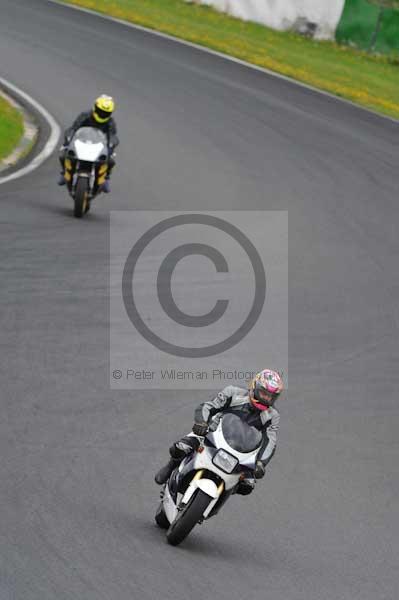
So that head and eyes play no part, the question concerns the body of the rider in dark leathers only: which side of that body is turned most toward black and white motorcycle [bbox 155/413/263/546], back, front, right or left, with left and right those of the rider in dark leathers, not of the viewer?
front

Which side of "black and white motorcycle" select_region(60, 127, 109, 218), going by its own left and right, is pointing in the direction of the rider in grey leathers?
front

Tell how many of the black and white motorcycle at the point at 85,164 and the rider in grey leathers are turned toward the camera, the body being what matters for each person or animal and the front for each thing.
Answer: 2

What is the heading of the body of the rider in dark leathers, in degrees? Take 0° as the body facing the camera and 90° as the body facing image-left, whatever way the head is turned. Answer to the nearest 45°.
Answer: approximately 0°

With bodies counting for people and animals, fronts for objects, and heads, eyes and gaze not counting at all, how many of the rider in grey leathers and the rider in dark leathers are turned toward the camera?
2

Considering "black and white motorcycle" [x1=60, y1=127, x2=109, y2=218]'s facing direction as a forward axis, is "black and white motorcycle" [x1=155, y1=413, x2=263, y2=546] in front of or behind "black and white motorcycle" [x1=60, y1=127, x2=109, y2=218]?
in front

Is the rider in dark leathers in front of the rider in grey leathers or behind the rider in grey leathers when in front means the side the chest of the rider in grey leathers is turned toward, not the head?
behind
